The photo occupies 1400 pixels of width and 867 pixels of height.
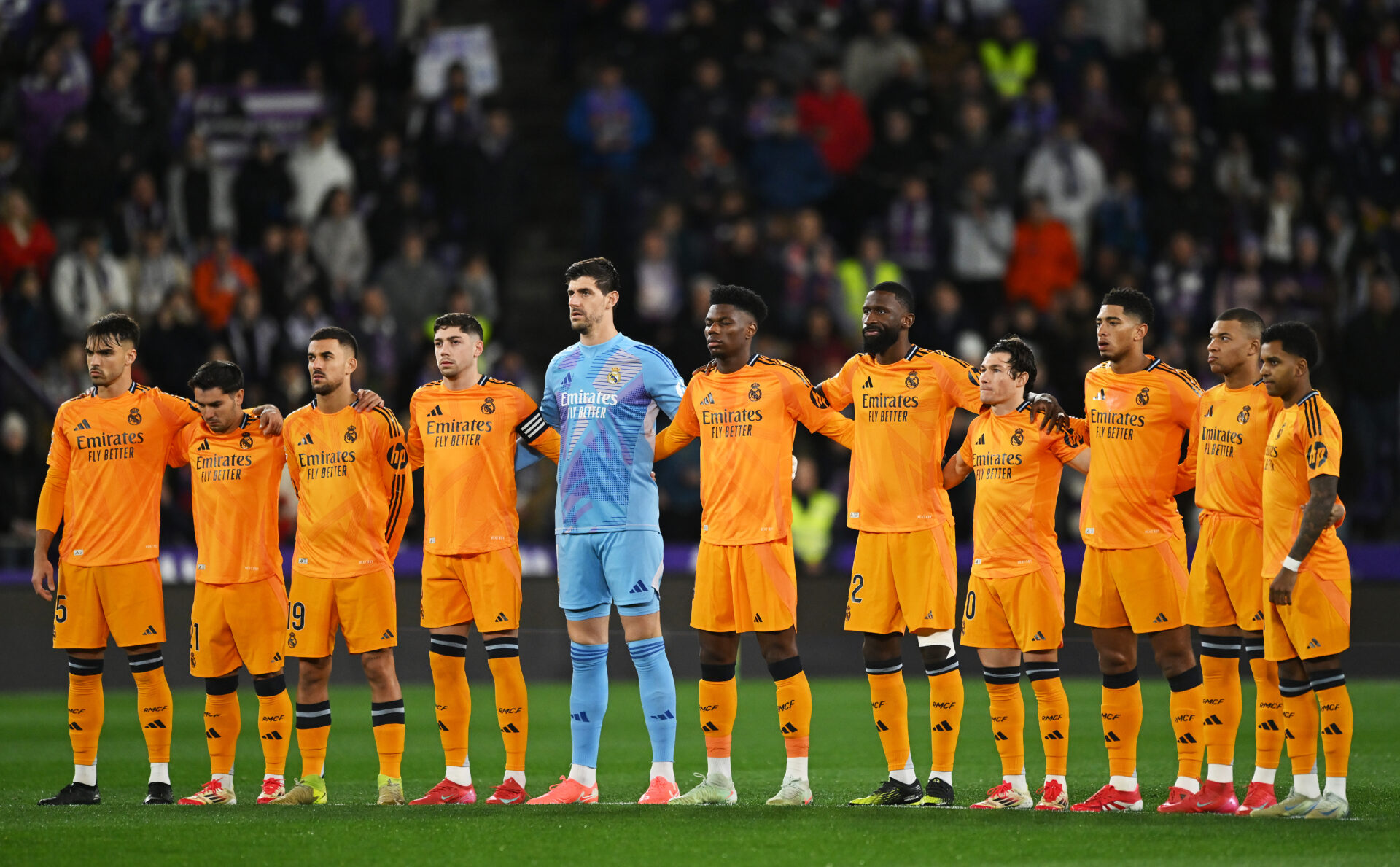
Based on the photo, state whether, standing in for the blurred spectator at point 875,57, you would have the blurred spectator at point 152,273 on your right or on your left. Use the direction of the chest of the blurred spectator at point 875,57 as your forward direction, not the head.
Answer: on your right

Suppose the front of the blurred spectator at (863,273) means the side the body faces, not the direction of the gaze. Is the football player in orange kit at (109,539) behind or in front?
in front

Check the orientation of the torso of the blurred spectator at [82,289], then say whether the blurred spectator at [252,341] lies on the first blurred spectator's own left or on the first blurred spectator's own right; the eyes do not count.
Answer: on the first blurred spectator's own left

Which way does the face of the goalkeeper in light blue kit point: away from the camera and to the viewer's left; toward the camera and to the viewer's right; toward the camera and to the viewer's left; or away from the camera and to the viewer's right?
toward the camera and to the viewer's left

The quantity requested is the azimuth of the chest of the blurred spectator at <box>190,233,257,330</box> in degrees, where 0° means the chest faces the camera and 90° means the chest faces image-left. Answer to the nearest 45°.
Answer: approximately 0°

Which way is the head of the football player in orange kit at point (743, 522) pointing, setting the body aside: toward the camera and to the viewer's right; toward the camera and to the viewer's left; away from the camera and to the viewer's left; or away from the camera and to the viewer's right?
toward the camera and to the viewer's left

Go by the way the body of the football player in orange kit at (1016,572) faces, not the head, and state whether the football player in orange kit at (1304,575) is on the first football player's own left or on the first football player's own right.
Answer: on the first football player's own left

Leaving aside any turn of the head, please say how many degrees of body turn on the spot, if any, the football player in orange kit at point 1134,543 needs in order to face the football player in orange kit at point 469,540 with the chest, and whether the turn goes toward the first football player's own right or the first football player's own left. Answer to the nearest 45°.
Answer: approximately 45° to the first football player's own right
